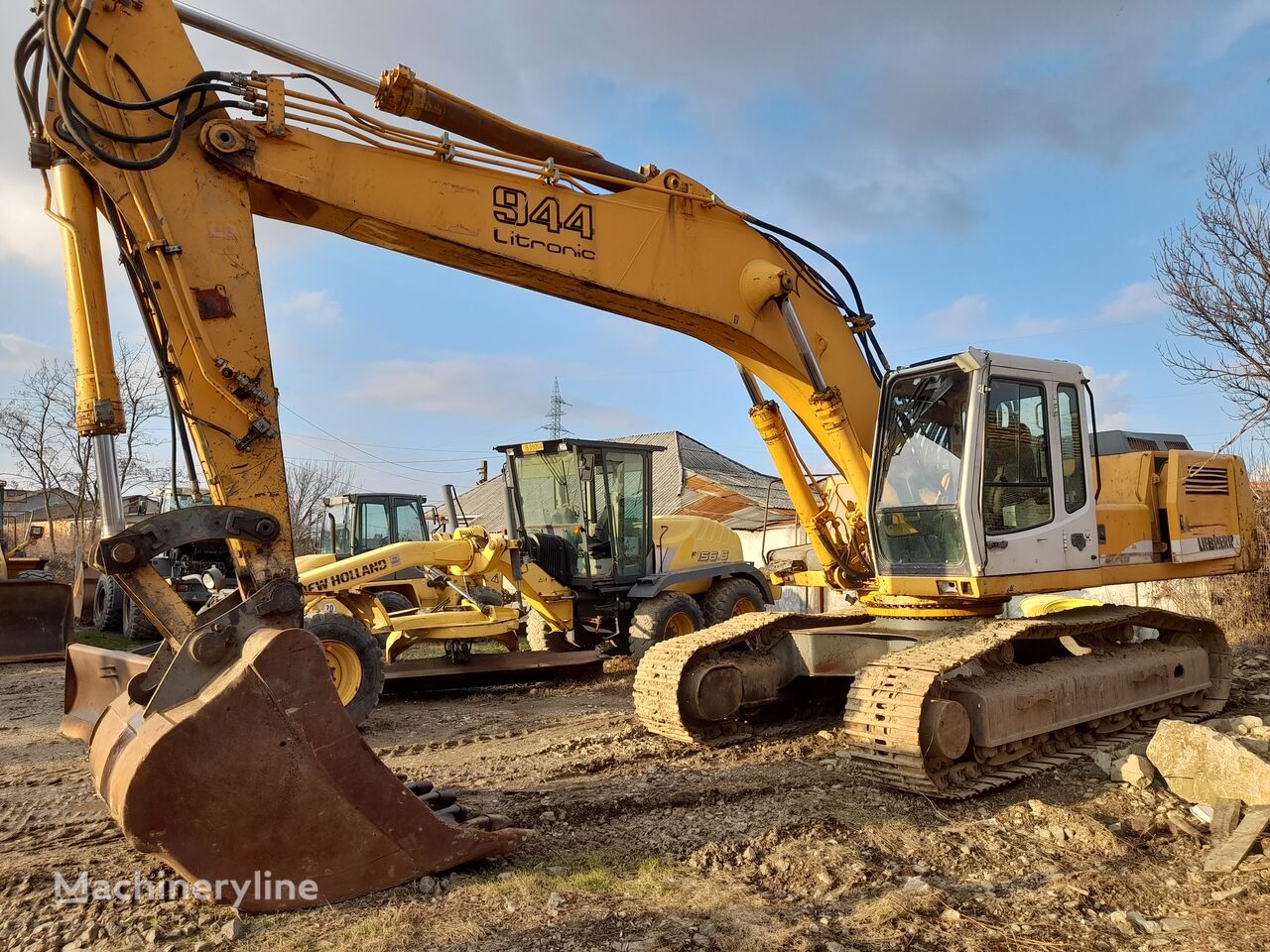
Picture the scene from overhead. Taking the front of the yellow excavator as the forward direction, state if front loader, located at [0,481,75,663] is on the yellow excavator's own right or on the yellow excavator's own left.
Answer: on the yellow excavator's own right

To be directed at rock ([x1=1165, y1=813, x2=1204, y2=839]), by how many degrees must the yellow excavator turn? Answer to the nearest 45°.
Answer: approximately 135° to its left

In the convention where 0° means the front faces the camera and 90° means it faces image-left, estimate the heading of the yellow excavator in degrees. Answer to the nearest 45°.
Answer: approximately 45°

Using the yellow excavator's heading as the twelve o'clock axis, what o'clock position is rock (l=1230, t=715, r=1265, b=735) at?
The rock is roughly at 7 o'clock from the yellow excavator.
